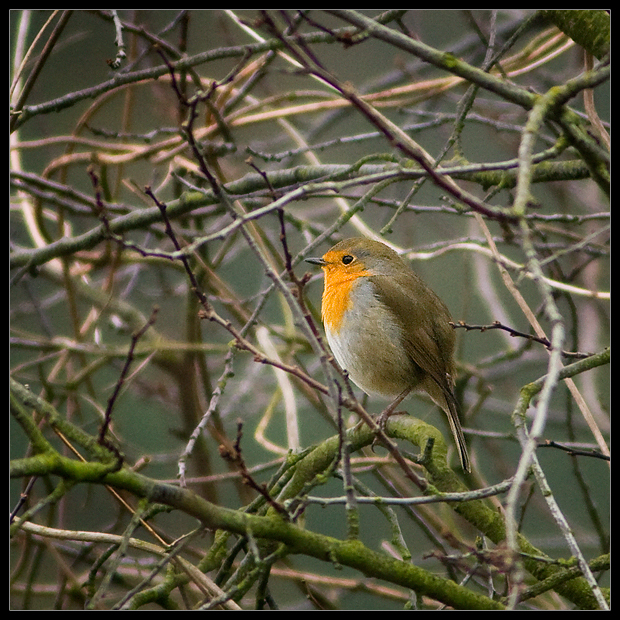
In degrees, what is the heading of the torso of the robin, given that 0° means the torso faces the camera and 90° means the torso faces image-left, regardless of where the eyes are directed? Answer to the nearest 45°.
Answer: approximately 90°
